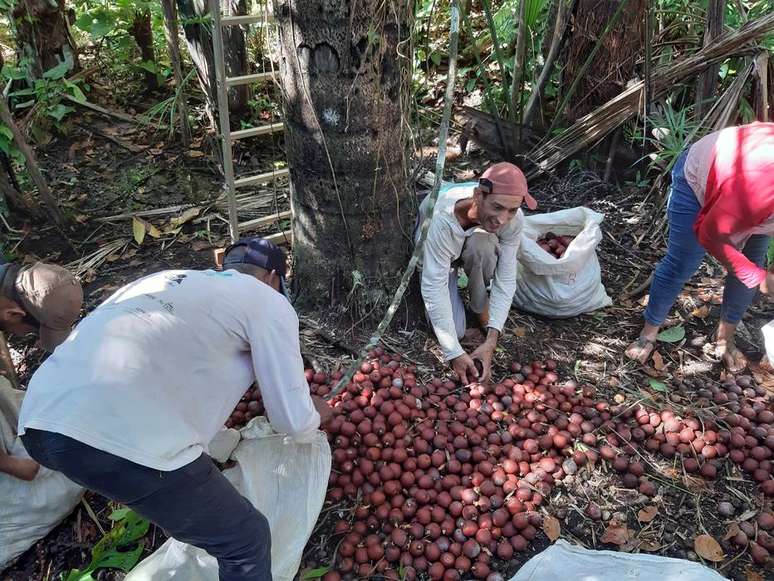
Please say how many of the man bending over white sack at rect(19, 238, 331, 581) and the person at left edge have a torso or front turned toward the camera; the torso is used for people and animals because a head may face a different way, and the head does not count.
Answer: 0

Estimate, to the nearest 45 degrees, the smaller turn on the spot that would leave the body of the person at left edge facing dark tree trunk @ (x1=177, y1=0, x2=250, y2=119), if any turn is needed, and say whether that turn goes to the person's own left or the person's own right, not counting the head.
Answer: approximately 45° to the person's own left

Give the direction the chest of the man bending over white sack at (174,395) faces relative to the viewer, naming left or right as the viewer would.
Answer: facing away from the viewer and to the right of the viewer

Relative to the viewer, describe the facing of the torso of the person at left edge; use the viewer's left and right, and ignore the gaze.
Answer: facing to the right of the viewer

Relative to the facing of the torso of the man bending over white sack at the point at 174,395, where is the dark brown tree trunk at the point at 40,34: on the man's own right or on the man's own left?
on the man's own left

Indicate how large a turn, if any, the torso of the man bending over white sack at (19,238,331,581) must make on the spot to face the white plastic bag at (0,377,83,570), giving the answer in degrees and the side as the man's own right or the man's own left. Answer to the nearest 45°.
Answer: approximately 90° to the man's own left

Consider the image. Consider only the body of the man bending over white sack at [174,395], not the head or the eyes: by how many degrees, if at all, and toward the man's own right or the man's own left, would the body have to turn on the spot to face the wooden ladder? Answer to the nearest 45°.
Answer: approximately 45° to the man's own left

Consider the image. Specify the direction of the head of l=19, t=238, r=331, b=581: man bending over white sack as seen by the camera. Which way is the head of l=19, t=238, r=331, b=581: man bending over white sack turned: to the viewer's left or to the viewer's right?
to the viewer's right

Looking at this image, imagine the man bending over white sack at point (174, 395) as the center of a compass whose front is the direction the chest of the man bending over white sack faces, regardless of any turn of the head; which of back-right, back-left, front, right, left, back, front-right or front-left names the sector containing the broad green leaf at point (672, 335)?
front-right

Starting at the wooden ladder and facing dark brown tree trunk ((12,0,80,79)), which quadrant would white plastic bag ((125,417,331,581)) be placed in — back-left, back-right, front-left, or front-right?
back-left
